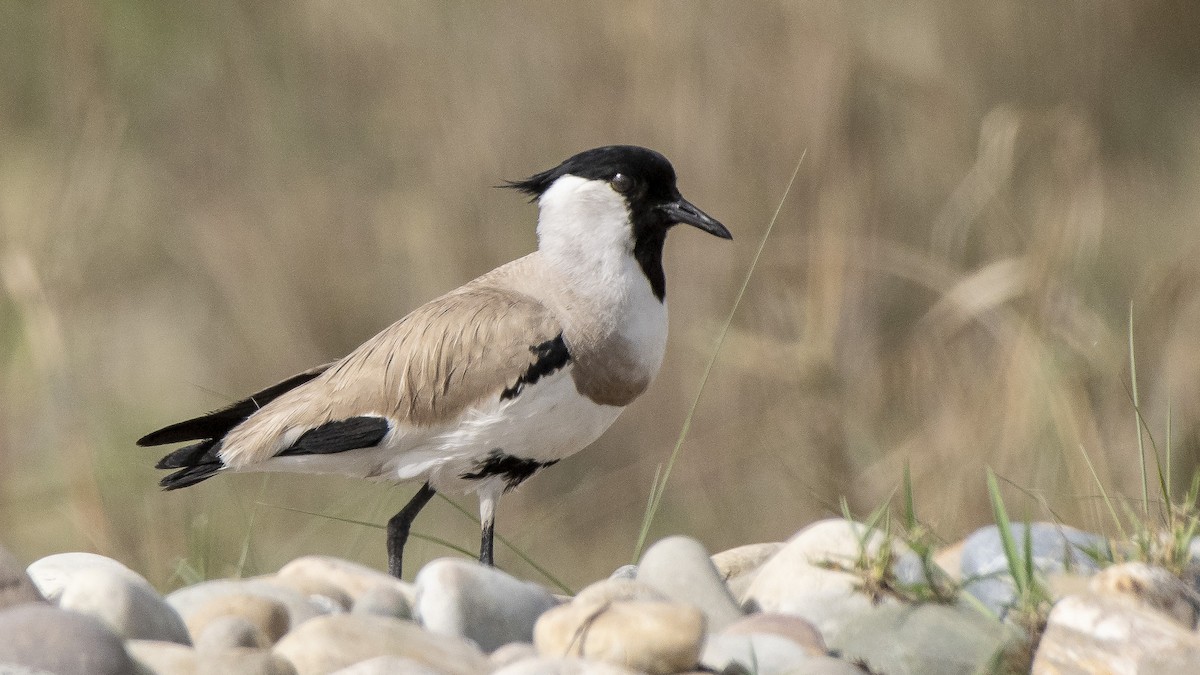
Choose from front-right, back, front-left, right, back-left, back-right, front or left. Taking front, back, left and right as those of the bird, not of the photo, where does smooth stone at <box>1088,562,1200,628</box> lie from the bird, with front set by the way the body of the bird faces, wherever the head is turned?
front-right

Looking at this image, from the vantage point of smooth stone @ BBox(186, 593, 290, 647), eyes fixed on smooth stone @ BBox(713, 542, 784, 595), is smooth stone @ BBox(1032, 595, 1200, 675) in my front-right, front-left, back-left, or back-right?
front-right

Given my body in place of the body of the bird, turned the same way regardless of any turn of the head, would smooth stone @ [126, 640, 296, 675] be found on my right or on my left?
on my right

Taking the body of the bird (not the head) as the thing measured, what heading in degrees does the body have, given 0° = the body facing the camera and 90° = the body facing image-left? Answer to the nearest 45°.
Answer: approximately 270°

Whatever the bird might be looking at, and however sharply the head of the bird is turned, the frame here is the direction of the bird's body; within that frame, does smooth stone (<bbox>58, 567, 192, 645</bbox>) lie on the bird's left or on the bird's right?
on the bird's right

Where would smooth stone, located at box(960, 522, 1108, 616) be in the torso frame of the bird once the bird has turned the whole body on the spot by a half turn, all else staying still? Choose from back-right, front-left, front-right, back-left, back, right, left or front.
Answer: back-left

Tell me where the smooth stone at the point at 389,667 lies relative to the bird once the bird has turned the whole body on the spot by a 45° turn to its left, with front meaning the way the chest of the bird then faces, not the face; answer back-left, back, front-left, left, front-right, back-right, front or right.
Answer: back-right

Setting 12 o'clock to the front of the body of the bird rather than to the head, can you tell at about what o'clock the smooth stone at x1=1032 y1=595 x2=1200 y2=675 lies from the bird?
The smooth stone is roughly at 2 o'clock from the bird.

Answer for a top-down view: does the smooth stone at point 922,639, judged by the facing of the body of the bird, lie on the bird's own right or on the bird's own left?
on the bird's own right

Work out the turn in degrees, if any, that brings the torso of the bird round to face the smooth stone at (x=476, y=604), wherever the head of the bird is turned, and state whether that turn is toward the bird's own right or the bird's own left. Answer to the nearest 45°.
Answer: approximately 90° to the bird's own right

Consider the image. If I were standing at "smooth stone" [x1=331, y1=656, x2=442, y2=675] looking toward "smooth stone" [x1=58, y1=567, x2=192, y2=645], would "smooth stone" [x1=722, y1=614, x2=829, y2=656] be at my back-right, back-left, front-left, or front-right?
back-right

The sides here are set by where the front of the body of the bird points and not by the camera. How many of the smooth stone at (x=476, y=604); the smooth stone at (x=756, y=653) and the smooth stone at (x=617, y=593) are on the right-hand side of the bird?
3

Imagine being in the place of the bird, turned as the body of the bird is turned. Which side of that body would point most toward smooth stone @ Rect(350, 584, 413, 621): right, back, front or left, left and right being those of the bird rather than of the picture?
right
